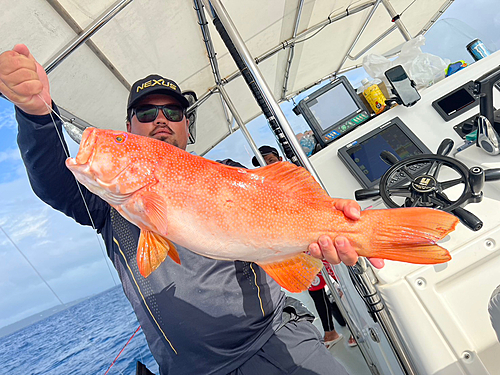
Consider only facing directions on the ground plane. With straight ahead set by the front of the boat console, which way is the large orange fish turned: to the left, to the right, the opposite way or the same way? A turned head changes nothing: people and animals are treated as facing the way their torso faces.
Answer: to the right

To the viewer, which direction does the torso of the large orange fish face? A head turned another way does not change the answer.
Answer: to the viewer's left

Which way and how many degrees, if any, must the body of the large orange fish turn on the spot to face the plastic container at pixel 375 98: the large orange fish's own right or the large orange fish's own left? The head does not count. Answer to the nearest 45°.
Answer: approximately 135° to the large orange fish's own right

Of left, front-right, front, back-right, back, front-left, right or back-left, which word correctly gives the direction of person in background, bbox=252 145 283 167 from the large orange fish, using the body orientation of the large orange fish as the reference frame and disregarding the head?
right

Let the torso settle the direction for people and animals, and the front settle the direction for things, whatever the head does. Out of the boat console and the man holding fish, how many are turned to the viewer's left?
0

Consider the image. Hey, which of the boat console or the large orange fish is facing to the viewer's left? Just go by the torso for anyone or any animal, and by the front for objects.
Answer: the large orange fish

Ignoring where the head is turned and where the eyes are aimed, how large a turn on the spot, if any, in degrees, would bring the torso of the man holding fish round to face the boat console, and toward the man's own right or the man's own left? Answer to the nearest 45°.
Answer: approximately 135° to the man's own left

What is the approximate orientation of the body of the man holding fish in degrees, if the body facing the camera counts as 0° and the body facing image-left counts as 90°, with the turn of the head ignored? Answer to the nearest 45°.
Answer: approximately 0°

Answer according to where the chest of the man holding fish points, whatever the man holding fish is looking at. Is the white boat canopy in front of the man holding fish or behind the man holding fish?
behind

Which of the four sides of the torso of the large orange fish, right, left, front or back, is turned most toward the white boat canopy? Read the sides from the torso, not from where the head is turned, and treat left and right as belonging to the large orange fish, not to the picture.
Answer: right

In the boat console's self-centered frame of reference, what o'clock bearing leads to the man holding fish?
The man holding fish is roughly at 1 o'clock from the boat console.
